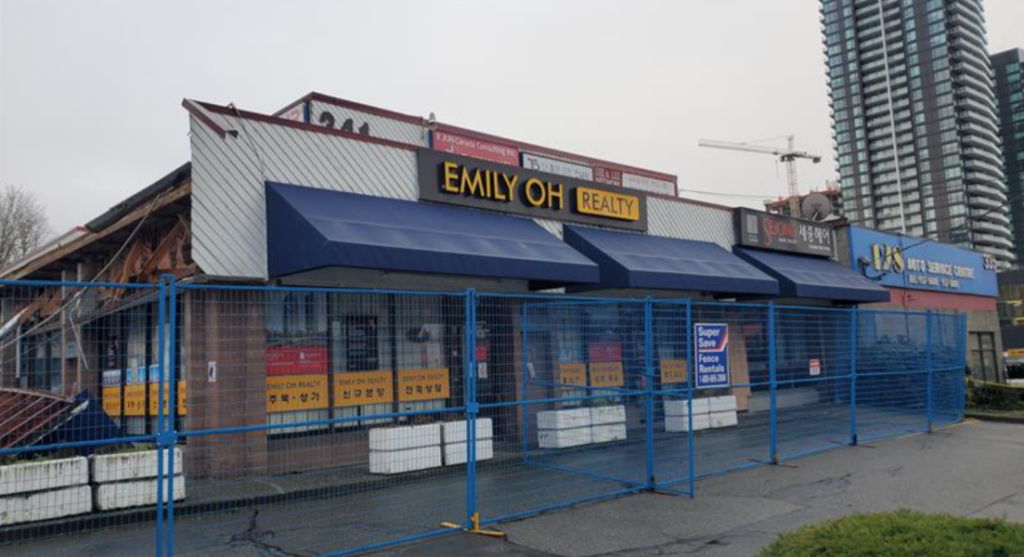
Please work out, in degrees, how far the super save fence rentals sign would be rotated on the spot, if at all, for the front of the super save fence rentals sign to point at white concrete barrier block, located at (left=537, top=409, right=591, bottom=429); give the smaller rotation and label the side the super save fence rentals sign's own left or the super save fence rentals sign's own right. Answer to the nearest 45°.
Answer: approximately 135° to the super save fence rentals sign's own right

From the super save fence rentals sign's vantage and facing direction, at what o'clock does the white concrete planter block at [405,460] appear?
The white concrete planter block is roughly at 4 o'clock from the super save fence rentals sign.

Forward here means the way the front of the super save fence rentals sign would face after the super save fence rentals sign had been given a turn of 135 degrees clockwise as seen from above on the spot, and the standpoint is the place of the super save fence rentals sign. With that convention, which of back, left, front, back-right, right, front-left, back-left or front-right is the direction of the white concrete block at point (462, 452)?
front

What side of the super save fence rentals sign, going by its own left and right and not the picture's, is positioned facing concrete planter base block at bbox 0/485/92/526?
right

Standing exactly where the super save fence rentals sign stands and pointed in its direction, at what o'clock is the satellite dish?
The satellite dish is roughly at 8 o'clock from the super save fence rentals sign.

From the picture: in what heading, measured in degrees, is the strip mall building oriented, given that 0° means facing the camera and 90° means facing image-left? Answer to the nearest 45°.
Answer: approximately 315°

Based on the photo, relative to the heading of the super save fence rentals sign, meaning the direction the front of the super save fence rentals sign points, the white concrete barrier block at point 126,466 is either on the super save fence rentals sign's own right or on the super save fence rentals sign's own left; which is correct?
on the super save fence rentals sign's own right

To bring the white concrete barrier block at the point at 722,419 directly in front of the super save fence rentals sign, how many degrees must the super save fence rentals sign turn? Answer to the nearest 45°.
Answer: approximately 135° to its left

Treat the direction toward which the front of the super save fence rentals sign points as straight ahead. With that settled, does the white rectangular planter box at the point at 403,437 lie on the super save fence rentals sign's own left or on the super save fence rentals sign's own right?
on the super save fence rentals sign's own right

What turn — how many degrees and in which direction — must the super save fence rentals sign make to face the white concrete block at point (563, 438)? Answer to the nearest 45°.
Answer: approximately 135° to its right
